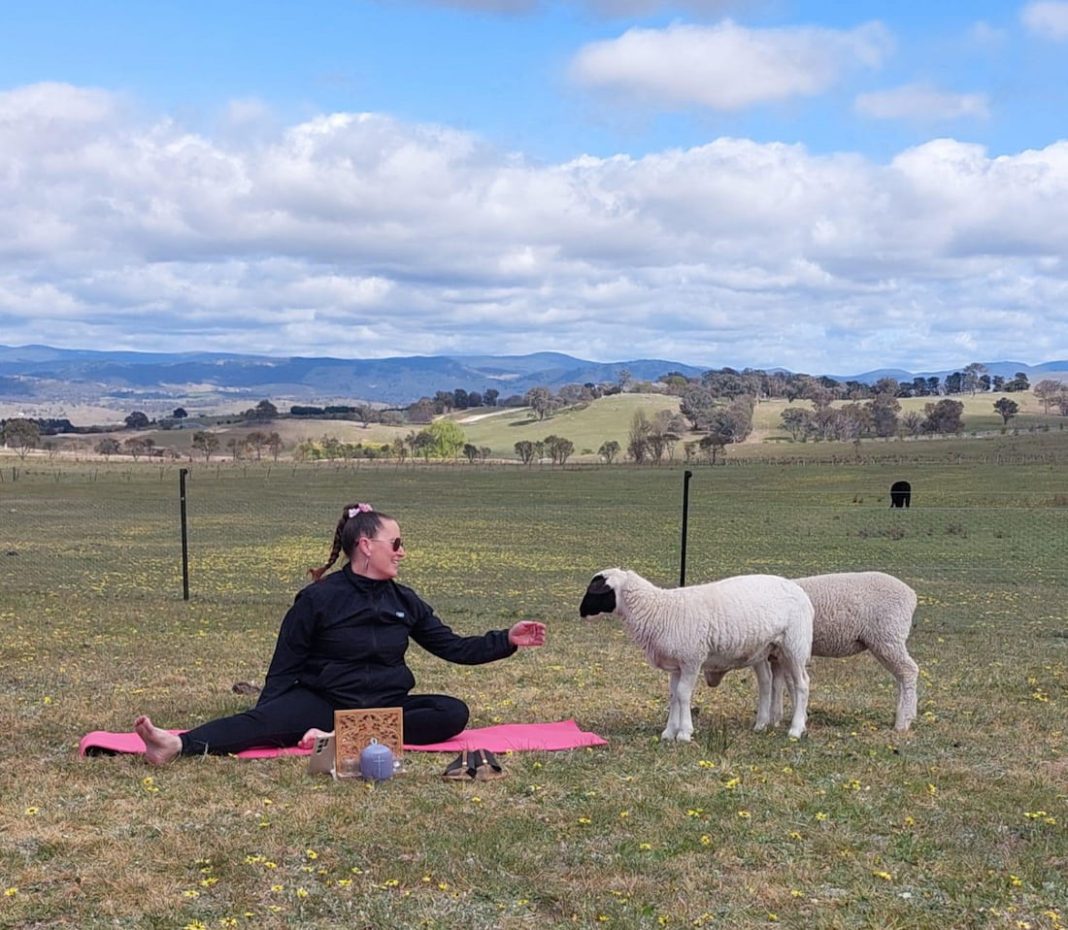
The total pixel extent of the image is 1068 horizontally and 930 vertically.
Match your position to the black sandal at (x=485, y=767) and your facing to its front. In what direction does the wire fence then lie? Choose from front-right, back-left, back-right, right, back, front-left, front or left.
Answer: back

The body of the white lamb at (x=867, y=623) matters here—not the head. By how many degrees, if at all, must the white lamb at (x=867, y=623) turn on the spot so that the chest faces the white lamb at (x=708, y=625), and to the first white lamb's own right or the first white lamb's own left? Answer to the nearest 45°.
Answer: approximately 45° to the first white lamb's own left

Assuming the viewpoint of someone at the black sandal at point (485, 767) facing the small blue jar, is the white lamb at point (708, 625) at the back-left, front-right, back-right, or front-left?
back-right

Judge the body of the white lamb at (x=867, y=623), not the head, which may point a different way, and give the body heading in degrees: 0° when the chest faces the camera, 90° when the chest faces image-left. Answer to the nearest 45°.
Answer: approximately 90°

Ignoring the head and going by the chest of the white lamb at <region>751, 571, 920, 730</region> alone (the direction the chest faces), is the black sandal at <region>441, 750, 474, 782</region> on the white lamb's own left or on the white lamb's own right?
on the white lamb's own left

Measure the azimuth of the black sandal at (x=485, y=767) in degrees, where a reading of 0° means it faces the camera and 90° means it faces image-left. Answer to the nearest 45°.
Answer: approximately 0°

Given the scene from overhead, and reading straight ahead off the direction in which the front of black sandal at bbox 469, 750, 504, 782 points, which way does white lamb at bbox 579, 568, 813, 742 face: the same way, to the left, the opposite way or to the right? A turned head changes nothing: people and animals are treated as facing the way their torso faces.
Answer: to the right

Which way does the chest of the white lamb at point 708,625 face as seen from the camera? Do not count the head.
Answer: to the viewer's left
